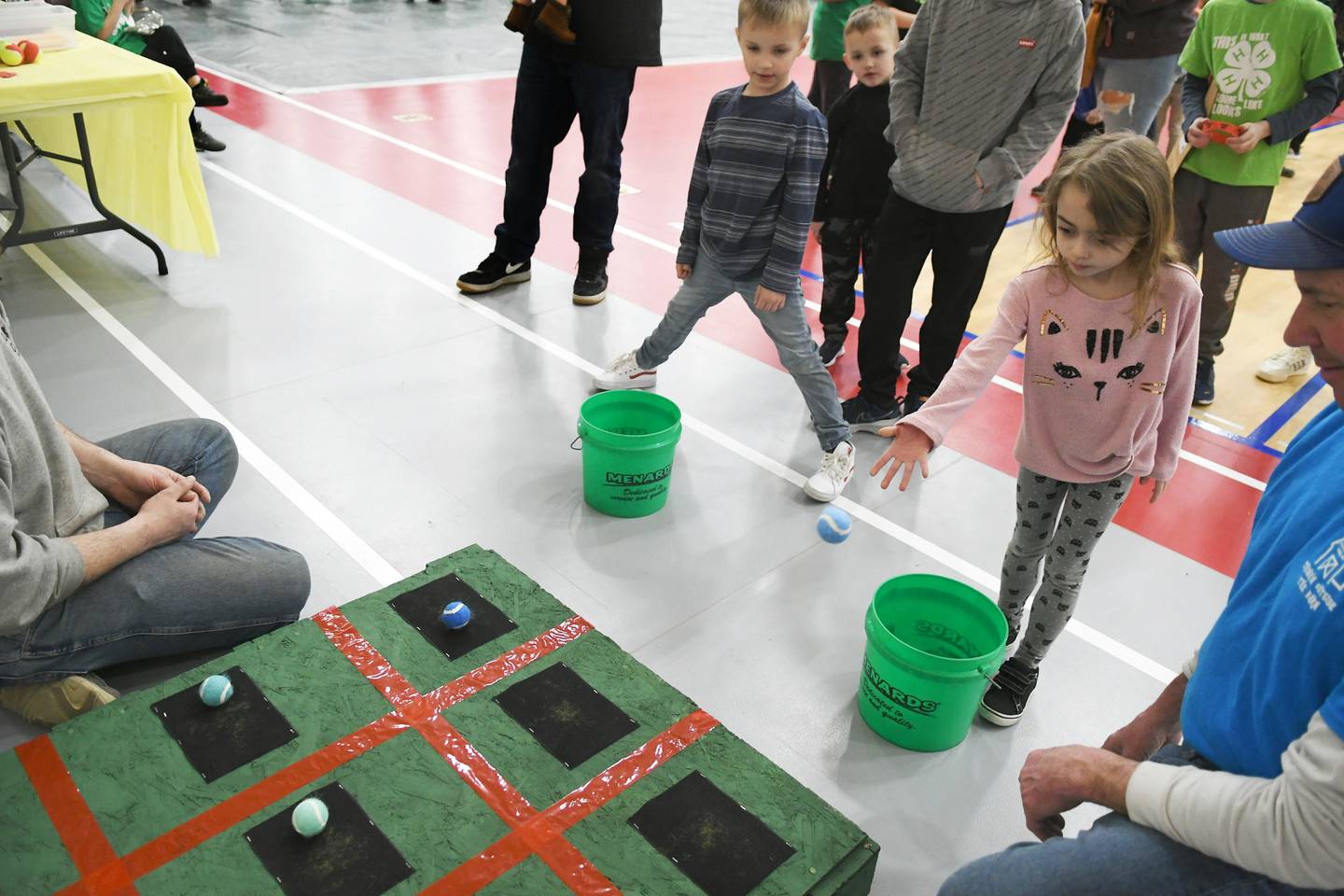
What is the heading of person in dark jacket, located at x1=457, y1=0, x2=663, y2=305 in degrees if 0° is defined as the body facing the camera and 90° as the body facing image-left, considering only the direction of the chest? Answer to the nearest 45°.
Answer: approximately 45°

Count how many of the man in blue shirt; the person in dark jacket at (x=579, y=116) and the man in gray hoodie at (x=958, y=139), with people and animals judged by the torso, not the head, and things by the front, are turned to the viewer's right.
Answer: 0

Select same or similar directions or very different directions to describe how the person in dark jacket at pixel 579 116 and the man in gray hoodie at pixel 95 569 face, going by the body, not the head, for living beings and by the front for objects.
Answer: very different directions

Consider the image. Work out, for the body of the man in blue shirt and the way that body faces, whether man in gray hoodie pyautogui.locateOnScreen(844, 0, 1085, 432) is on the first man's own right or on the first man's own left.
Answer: on the first man's own right

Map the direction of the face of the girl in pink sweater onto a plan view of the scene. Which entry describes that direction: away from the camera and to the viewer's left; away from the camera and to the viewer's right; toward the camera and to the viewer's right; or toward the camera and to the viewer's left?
toward the camera and to the viewer's left

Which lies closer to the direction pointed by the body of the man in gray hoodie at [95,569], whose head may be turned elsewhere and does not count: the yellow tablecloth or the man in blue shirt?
the man in blue shirt

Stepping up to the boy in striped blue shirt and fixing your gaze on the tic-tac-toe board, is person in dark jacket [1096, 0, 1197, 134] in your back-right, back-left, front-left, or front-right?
back-left

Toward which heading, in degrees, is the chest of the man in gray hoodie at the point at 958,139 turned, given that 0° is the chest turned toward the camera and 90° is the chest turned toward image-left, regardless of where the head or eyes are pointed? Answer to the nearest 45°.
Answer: approximately 45°

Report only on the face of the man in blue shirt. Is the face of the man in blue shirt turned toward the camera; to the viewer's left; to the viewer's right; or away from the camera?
to the viewer's left

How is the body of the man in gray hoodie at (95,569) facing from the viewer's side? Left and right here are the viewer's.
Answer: facing to the right of the viewer

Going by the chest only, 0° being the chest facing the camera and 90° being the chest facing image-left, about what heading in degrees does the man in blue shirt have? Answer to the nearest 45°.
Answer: approximately 90°
